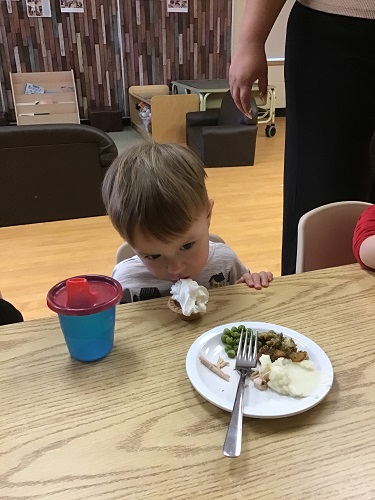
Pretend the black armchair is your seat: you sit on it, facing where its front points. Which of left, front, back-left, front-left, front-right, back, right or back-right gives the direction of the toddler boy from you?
front-left

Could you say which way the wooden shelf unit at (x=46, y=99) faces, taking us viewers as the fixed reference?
facing the viewer

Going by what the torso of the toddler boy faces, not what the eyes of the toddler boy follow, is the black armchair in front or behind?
behind

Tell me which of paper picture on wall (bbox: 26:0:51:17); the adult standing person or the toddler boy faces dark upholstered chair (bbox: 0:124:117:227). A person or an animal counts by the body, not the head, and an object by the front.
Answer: the paper picture on wall

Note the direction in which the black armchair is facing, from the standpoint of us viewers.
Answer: facing the viewer and to the left of the viewer

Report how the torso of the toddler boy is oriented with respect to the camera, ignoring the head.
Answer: toward the camera

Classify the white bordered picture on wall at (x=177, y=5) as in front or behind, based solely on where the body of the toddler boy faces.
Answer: behind

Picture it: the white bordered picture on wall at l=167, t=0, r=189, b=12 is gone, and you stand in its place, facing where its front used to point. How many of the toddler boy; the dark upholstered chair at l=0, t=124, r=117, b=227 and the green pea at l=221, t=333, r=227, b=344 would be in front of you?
3

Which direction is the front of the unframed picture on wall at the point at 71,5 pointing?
toward the camera
